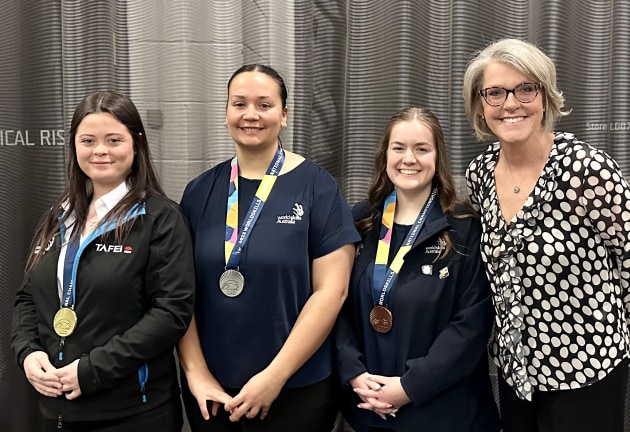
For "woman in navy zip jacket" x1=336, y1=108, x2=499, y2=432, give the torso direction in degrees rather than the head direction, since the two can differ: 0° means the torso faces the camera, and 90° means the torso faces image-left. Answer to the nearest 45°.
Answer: approximately 45°

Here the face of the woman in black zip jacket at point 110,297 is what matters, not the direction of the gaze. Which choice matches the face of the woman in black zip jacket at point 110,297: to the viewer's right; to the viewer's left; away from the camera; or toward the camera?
toward the camera

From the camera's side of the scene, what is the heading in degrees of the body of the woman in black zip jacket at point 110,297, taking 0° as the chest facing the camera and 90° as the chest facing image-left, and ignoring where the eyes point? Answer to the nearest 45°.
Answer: approximately 45°

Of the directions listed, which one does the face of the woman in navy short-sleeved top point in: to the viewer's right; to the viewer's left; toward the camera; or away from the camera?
toward the camera

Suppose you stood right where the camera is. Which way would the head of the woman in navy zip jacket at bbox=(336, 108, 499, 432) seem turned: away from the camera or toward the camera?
toward the camera

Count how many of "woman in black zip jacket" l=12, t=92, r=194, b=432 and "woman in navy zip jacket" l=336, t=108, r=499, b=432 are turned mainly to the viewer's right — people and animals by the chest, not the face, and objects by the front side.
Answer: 0

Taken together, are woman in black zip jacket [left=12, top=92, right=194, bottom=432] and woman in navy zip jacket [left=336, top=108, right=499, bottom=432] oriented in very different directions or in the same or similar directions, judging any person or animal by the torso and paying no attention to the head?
same or similar directions
